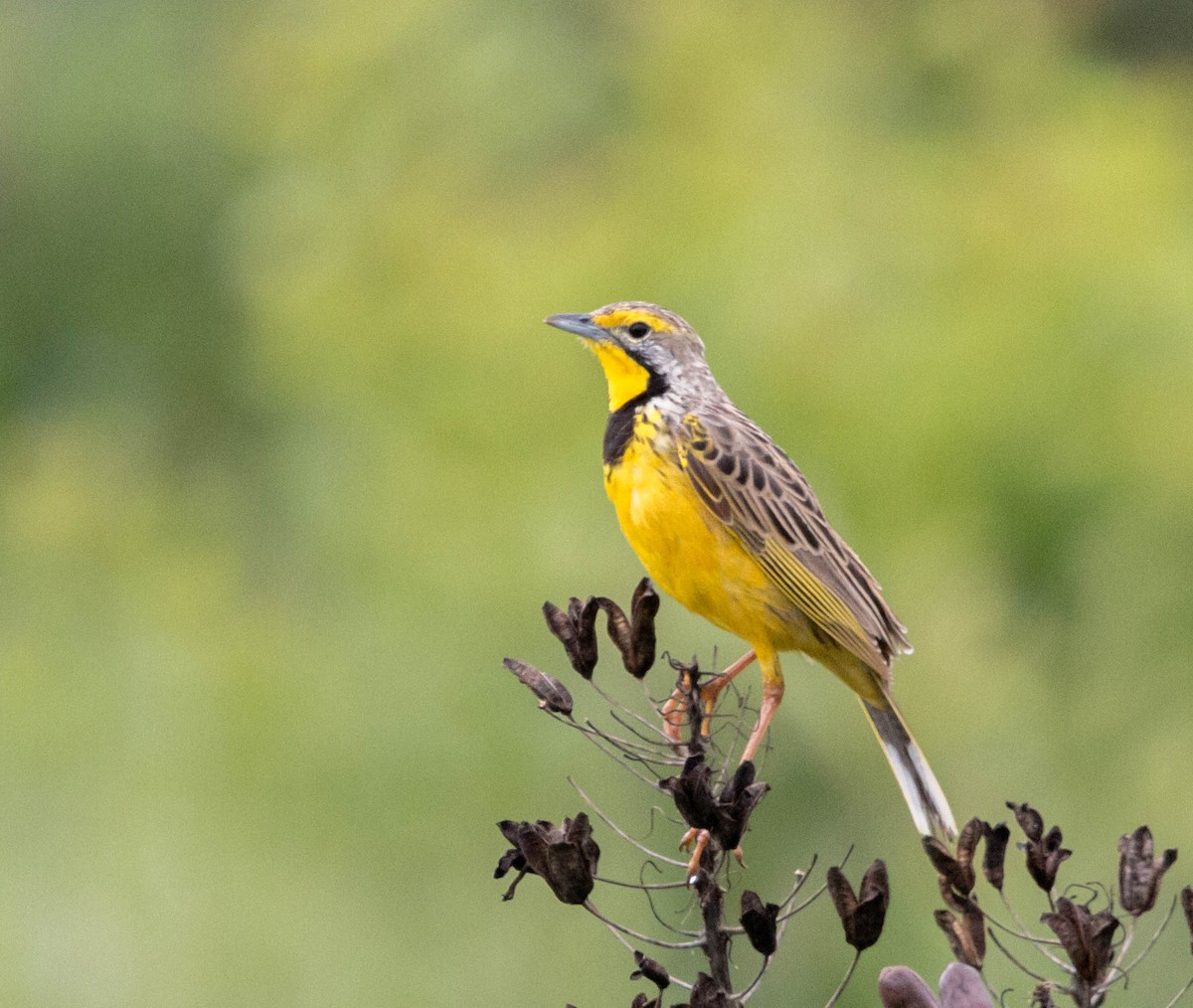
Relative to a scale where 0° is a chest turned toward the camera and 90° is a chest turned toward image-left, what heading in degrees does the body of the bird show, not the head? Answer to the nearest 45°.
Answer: approximately 90°

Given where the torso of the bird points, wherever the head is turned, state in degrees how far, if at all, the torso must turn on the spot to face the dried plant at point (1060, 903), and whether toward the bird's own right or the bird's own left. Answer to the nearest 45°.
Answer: approximately 135° to the bird's own left
